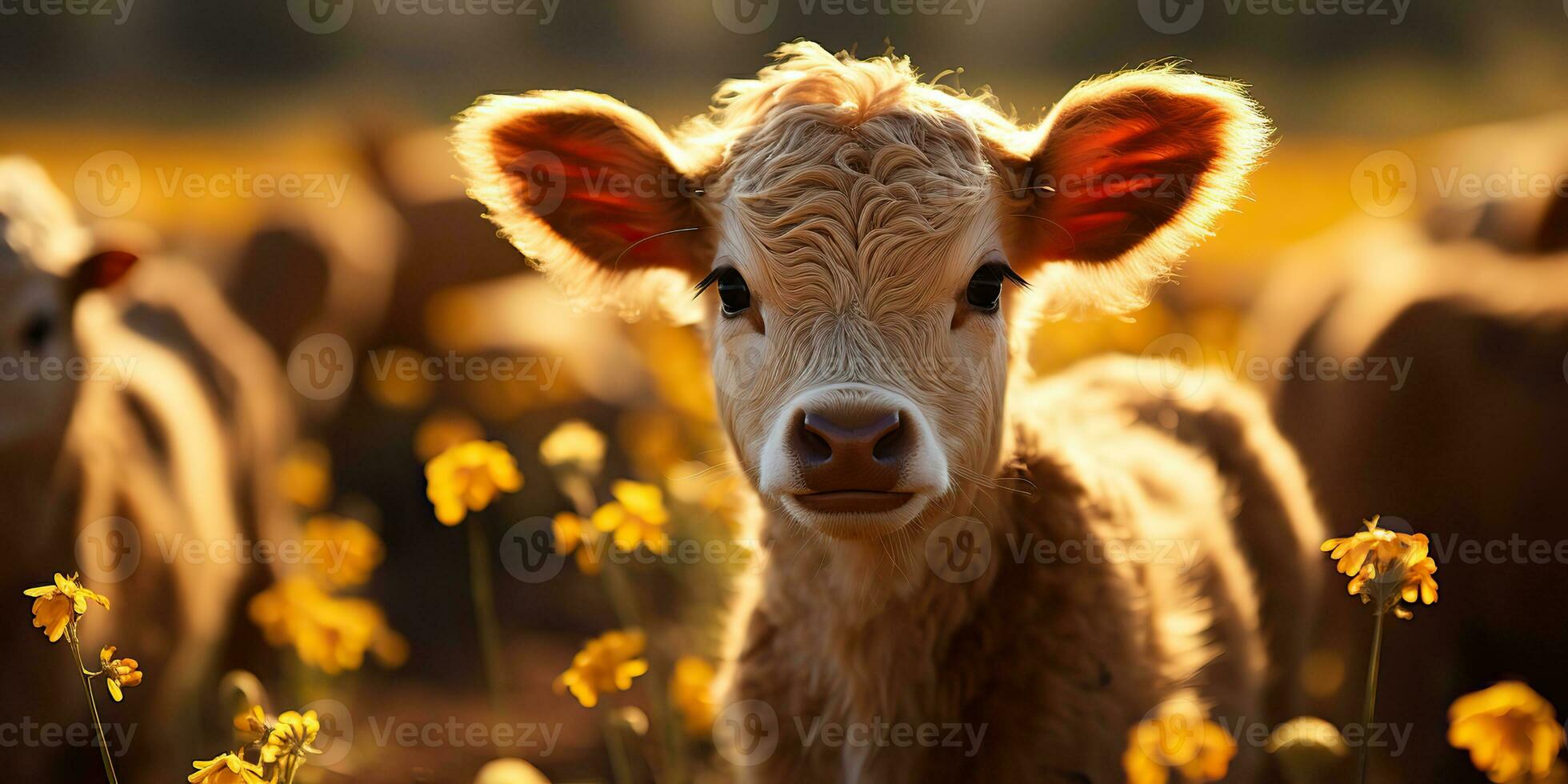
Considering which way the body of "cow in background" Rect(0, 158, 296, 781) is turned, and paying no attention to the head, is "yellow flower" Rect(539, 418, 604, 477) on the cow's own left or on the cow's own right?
on the cow's own left

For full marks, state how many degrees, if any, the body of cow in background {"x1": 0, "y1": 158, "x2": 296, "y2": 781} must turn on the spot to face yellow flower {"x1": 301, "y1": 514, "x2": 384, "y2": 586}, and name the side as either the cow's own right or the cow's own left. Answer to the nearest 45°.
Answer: approximately 90° to the cow's own left

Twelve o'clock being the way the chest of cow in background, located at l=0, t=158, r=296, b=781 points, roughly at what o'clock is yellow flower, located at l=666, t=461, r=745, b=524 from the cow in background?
The yellow flower is roughly at 8 o'clock from the cow in background.

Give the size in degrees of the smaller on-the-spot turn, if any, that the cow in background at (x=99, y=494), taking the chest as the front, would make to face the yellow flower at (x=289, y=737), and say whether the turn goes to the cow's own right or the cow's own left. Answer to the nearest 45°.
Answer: approximately 45° to the cow's own left

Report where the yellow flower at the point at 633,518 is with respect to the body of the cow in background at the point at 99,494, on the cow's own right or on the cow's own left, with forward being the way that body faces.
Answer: on the cow's own left

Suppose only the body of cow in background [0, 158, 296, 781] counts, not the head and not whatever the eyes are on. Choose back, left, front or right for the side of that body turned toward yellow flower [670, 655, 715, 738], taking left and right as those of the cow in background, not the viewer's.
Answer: left

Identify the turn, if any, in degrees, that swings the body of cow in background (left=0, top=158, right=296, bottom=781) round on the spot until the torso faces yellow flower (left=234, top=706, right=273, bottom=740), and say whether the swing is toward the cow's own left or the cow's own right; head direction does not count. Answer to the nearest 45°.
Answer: approximately 45° to the cow's own left

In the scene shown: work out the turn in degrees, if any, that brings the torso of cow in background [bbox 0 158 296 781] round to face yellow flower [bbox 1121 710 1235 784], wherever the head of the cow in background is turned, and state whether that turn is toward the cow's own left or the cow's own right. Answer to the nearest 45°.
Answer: approximately 90° to the cow's own left

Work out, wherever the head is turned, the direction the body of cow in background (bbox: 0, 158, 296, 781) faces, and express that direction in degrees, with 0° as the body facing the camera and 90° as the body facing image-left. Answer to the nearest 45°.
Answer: approximately 45°

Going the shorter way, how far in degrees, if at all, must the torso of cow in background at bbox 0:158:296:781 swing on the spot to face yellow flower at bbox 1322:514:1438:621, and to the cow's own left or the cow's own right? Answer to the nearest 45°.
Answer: approximately 90° to the cow's own left
